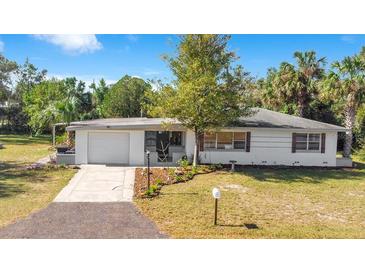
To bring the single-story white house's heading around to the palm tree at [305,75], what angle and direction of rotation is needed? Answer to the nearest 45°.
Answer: approximately 135° to its left

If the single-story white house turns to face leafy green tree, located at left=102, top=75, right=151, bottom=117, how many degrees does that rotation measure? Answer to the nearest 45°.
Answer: approximately 135° to its right

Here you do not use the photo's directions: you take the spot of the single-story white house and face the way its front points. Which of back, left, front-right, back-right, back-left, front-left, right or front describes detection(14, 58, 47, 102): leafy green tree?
back-right

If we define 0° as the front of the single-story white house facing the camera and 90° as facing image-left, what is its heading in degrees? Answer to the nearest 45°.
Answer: approximately 0°

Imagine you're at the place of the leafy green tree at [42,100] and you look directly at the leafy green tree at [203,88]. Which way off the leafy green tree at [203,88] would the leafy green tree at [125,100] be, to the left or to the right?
left

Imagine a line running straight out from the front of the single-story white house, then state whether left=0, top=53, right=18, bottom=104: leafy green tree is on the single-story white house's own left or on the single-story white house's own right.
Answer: on the single-story white house's own right

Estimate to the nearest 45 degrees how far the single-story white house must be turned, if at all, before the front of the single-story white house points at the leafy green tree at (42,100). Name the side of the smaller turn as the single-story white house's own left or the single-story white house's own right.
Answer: approximately 135° to the single-story white house's own right
